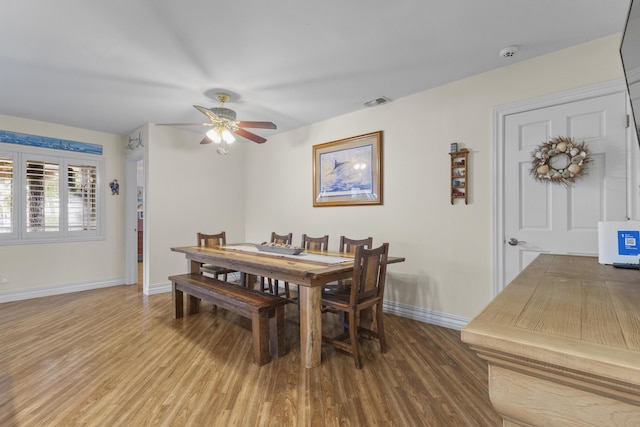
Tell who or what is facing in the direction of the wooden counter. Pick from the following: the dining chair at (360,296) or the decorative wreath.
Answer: the decorative wreath

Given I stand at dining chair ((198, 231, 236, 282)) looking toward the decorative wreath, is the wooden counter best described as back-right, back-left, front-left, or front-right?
front-right

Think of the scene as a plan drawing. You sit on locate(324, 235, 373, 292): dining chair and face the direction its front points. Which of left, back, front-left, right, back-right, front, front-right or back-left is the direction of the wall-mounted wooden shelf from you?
back-left

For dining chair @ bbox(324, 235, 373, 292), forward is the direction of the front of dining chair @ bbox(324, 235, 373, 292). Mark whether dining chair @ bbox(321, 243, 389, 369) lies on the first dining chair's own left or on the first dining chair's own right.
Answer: on the first dining chair's own left

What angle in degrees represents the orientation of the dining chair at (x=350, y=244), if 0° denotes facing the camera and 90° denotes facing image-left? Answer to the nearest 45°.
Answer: approximately 45°

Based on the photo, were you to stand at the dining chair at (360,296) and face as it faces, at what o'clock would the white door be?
The white door is roughly at 4 o'clock from the dining chair.

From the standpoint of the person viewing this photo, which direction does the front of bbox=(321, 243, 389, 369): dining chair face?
facing away from the viewer and to the left of the viewer

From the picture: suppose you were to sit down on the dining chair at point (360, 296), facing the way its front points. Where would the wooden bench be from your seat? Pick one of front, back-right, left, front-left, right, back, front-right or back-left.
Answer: front-left

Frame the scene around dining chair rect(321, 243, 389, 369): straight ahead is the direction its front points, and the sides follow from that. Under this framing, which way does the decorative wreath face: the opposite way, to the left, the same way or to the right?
to the left

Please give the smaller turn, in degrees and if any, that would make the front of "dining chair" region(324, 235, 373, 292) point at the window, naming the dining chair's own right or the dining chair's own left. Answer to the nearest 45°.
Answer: approximately 45° to the dining chair's own right

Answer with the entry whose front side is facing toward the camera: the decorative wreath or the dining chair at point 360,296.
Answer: the decorative wreath

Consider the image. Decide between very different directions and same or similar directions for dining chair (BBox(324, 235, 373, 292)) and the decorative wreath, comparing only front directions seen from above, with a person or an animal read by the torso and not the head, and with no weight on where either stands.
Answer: same or similar directions

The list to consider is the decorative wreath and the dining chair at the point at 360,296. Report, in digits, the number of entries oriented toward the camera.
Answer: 1

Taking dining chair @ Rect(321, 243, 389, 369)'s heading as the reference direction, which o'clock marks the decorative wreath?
The decorative wreath is roughly at 4 o'clock from the dining chair.

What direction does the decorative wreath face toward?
toward the camera
